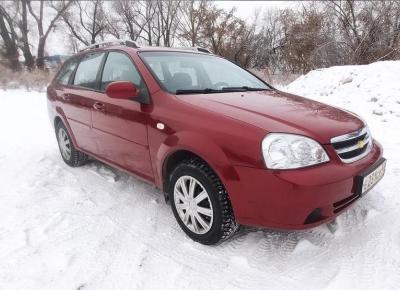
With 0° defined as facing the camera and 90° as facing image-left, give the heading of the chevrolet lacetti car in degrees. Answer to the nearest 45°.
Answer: approximately 315°

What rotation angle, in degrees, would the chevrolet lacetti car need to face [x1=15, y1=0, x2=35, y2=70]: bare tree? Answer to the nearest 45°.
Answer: approximately 180°

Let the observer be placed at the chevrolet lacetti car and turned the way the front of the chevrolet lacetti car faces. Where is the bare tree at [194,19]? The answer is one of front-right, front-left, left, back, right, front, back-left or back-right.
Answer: back-left

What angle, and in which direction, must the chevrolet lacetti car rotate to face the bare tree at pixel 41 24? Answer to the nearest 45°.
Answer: approximately 180°

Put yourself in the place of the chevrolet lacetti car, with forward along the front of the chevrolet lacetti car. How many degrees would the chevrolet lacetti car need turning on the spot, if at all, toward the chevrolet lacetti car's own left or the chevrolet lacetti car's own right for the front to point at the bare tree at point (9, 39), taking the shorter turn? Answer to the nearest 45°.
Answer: approximately 180°
